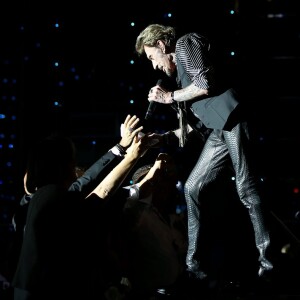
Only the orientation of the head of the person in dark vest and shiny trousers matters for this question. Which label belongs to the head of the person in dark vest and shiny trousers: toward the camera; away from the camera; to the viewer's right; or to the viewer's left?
to the viewer's left

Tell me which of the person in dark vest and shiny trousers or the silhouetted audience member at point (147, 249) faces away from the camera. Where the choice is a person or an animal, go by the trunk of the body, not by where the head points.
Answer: the silhouetted audience member

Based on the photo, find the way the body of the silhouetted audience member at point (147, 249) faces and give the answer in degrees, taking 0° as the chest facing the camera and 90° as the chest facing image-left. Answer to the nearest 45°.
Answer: approximately 180°

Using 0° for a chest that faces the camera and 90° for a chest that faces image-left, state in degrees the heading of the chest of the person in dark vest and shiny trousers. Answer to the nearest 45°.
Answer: approximately 90°

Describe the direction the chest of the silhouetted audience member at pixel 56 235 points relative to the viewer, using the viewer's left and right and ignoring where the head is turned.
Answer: facing away from the viewer and to the right of the viewer

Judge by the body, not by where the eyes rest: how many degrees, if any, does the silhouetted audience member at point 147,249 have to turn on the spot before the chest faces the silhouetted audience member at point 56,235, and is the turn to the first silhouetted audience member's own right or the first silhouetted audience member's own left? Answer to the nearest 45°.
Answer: approximately 135° to the first silhouetted audience member's own left

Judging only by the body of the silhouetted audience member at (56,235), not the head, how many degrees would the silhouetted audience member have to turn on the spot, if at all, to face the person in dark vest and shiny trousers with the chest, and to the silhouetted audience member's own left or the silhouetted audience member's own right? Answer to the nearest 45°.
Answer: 0° — they already face them

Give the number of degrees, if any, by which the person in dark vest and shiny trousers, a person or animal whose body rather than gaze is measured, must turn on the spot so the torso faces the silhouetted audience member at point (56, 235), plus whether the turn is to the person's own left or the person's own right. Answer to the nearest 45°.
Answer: approximately 45° to the person's own left

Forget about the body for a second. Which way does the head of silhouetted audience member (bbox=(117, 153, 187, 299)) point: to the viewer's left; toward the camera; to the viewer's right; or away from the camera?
away from the camera

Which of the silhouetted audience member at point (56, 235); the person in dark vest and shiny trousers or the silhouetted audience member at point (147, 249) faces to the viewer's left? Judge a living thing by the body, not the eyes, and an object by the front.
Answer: the person in dark vest and shiny trousers
